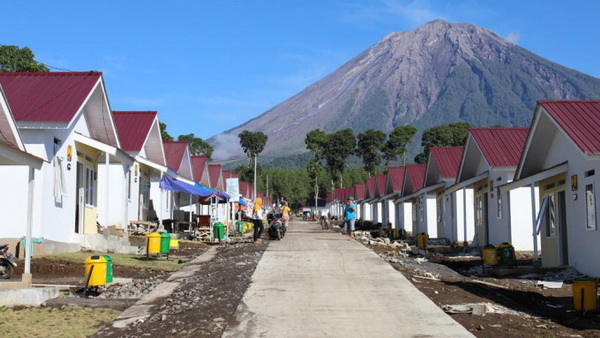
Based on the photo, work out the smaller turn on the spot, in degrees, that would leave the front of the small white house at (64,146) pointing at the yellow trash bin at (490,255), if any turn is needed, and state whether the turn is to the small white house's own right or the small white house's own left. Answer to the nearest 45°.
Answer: approximately 45° to the small white house's own left

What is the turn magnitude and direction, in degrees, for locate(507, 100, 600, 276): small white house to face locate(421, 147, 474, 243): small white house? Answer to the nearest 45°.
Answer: approximately 135° to its right

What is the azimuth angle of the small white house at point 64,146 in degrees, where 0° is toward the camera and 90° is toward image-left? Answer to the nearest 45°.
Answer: approximately 315°

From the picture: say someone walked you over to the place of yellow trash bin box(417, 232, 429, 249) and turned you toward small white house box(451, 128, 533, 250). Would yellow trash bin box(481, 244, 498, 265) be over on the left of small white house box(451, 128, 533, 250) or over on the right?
right

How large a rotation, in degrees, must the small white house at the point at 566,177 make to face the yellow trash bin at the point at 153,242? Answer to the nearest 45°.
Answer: approximately 45° to its right

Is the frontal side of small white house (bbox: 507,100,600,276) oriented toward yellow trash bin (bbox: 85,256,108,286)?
yes

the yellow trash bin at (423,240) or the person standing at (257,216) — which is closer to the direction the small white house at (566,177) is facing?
the person standing

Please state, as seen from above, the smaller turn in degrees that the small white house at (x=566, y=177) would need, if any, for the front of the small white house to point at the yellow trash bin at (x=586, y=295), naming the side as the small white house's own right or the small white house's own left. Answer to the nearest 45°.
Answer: approximately 45° to the small white house's own left

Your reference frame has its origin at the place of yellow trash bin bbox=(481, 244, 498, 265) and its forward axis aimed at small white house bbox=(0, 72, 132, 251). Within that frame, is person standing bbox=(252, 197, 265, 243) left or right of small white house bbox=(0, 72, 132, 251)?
right
